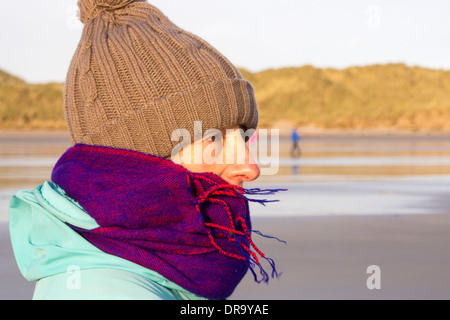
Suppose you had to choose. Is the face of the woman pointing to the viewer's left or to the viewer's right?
to the viewer's right

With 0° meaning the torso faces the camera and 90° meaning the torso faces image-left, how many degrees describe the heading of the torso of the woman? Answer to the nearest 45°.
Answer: approximately 270°
